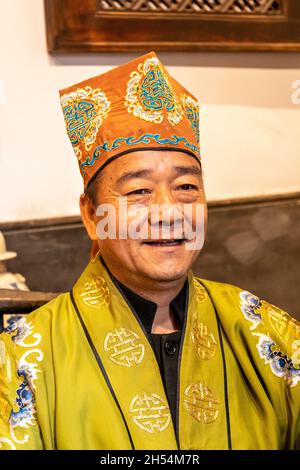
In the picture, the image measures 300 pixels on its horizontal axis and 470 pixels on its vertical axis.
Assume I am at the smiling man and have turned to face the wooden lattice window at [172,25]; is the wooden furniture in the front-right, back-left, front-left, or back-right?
front-left

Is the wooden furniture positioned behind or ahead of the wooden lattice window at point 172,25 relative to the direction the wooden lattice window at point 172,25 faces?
ahead

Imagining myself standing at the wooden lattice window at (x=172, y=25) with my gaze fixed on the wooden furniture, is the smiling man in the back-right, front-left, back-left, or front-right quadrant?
front-left

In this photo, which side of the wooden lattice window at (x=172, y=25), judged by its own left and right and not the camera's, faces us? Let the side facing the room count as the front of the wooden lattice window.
front

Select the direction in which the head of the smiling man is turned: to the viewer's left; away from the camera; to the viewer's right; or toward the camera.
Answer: toward the camera

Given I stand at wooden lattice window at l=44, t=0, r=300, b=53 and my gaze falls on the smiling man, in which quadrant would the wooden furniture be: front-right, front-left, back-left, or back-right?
front-right

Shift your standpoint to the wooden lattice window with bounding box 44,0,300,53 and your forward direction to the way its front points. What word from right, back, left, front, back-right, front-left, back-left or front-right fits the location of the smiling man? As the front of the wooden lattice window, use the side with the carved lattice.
front
